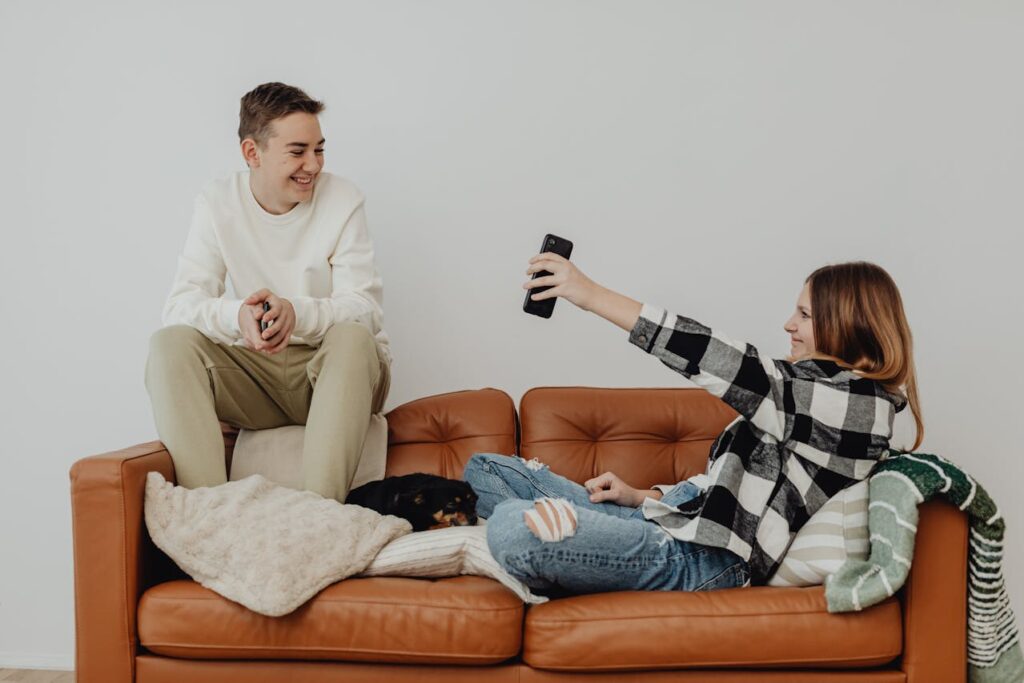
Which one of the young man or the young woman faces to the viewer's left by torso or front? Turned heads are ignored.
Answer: the young woman

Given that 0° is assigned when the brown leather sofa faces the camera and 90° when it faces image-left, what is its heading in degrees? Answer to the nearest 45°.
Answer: approximately 0°

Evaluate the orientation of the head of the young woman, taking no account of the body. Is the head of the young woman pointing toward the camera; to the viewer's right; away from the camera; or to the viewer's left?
to the viewer's left

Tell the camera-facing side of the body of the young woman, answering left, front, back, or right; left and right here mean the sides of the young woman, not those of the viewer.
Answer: left

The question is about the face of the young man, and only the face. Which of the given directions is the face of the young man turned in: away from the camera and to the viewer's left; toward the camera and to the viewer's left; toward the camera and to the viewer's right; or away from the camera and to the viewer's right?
toward the camera and to the viewer's right

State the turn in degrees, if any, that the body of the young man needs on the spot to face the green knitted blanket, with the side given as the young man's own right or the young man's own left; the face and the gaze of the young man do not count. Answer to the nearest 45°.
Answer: approximately 45° to the young man's own left

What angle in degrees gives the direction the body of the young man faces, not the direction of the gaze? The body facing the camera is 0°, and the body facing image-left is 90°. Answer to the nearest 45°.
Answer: approximately 0°

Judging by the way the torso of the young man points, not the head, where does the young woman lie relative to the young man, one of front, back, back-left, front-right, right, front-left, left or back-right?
front-left
